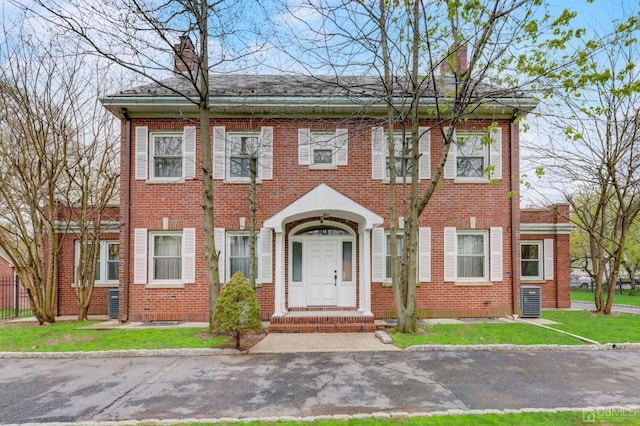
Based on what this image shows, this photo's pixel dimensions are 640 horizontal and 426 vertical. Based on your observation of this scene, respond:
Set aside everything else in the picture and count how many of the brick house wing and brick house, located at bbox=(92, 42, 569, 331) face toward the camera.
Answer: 2

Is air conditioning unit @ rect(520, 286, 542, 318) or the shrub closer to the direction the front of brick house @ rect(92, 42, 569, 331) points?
the shrub

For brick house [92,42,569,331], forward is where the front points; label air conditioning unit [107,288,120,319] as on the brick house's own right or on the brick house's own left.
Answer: on the brick house's own right

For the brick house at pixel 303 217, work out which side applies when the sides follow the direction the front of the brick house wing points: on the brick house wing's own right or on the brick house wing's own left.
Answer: on the brick house wing's own left

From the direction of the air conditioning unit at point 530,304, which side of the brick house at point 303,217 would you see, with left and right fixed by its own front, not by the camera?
left

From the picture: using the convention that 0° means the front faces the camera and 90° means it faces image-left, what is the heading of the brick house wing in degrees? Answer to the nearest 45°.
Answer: approximately 0°

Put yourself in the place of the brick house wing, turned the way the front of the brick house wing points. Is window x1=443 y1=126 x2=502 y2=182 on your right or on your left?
on your left

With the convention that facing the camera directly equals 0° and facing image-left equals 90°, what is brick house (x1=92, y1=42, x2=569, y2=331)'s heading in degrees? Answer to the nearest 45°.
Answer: approximately 0°
